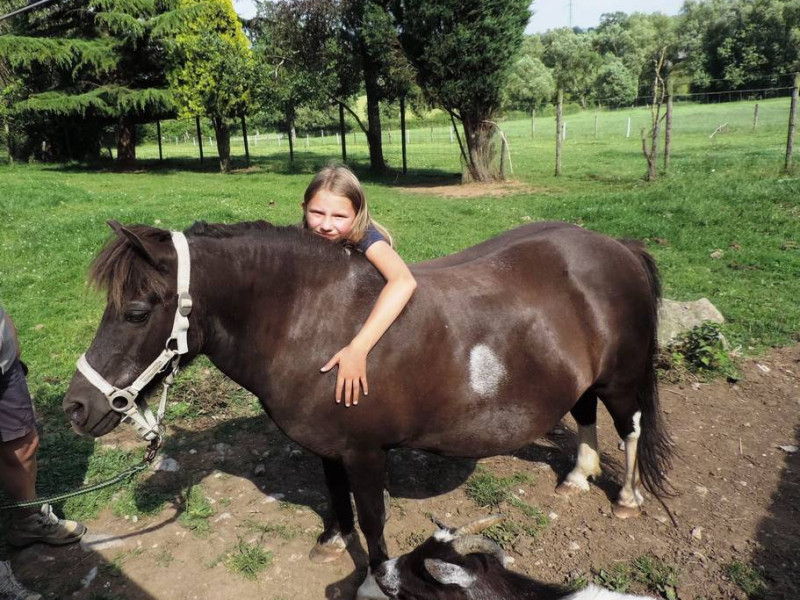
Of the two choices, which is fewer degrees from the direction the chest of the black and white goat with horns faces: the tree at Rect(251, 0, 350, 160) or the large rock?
the tree

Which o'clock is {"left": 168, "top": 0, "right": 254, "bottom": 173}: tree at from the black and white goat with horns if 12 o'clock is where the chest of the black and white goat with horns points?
The tree is roughly at 2 o'clock from the black and white goat with horns.

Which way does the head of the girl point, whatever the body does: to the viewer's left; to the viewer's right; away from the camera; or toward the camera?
toward the camera

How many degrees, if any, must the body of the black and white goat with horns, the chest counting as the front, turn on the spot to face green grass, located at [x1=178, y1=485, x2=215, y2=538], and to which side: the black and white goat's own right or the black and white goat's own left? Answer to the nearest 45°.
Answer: approximately 45° to the black and white goat's own right

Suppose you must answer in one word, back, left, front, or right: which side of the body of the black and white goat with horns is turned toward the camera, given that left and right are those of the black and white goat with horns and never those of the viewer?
left

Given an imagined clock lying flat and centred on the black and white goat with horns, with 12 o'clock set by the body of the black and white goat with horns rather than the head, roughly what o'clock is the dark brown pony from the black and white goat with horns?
The dark brown pony is roughly at 2 o'clock from the black and white goat with horns.

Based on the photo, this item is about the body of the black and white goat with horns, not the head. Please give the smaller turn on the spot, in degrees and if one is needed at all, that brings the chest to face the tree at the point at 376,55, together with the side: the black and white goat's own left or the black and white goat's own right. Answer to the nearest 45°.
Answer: approximately 90° to the black and white goat's own right

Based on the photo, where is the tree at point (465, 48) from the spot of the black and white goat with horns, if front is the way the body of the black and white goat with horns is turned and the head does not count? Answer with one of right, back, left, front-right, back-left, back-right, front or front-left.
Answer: right

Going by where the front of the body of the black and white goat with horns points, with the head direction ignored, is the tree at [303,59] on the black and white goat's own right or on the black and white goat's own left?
on the black and white goat's own right

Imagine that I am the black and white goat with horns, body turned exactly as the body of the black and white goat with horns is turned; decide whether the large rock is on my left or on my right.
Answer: on my right

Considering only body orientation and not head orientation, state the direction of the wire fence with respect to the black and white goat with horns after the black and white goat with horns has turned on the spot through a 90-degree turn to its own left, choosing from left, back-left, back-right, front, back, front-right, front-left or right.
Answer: back
